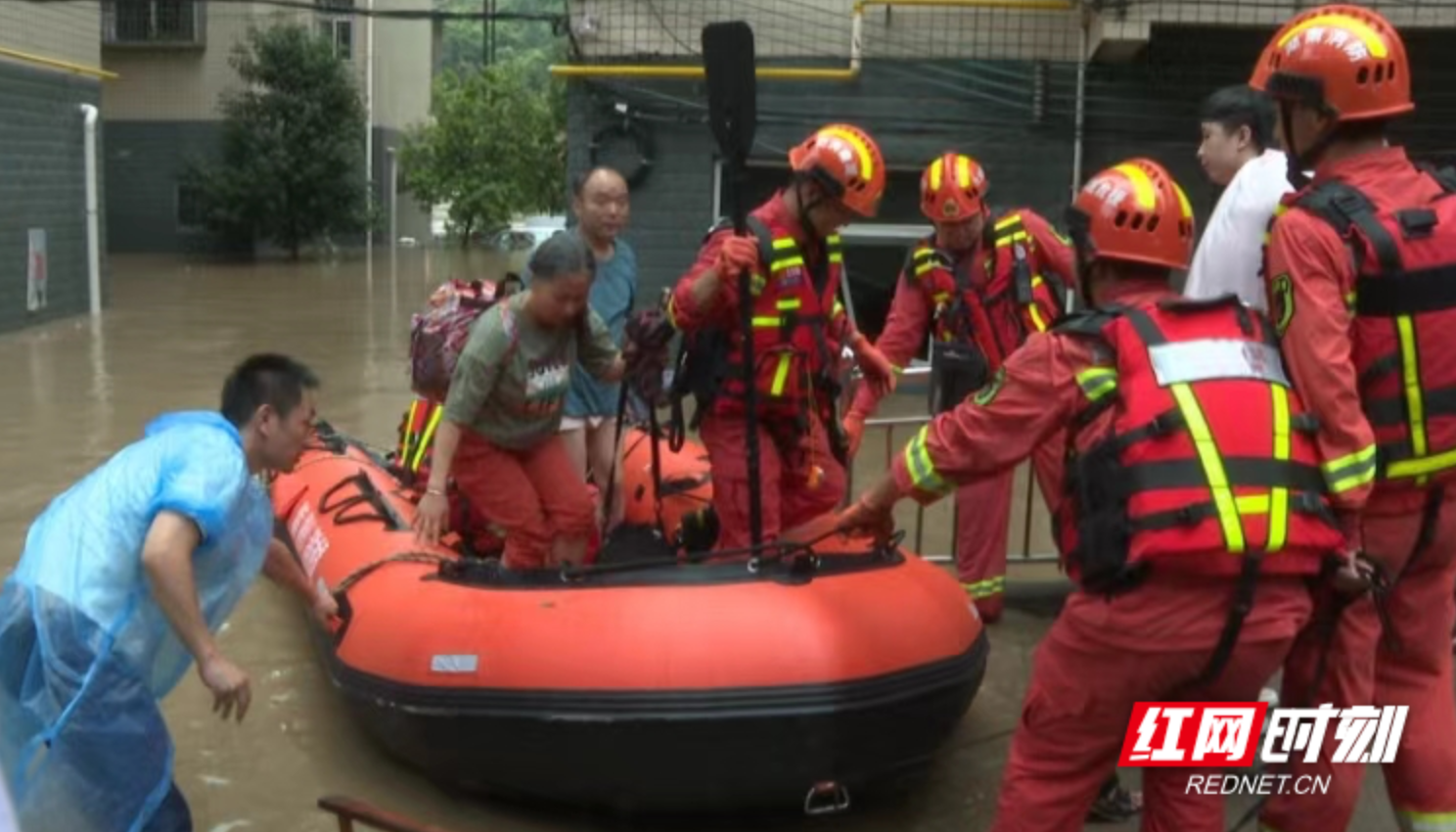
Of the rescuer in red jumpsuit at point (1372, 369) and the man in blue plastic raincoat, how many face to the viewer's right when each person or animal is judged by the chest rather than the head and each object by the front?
1

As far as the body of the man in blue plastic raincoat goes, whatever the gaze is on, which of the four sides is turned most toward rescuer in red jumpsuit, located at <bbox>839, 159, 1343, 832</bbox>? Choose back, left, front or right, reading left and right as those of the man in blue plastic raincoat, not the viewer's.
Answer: front

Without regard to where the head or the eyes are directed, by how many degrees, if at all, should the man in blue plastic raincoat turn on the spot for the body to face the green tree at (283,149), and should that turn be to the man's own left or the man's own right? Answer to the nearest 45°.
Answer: approximately 90° to the man's own left

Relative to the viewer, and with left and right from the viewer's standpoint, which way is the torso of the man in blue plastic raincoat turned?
facing to the right of the viewer

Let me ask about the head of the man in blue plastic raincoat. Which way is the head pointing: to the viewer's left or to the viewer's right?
to the viewer's right

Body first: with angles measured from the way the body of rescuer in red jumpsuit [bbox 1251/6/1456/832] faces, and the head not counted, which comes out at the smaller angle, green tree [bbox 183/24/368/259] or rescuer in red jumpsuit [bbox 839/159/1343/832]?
the green tree

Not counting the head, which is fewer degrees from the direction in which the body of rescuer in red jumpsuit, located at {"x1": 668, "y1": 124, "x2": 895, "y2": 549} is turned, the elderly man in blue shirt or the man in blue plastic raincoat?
the man in blue plastic raincoat

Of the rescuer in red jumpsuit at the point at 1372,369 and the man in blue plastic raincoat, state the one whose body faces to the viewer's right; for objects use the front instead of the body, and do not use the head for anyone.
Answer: the man in blue plastic raincoat
